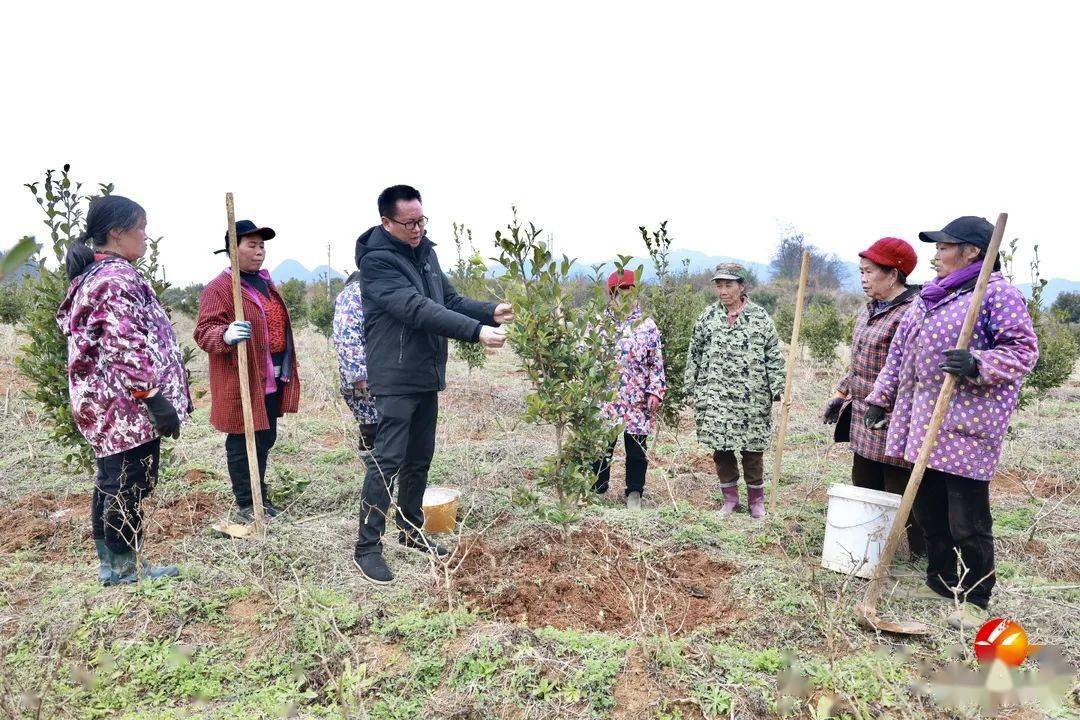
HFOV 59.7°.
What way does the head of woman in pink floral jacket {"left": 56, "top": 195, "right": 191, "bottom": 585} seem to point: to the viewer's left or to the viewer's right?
to the viewer's right

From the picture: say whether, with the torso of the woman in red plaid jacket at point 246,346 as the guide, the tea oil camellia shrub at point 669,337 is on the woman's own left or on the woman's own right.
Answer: on the woman's own left

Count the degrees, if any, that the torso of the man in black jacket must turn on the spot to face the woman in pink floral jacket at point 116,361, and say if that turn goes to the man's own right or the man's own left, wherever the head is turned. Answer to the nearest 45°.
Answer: approximately 135° to the man's own right

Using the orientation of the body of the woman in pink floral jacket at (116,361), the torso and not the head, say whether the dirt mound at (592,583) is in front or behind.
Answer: in front

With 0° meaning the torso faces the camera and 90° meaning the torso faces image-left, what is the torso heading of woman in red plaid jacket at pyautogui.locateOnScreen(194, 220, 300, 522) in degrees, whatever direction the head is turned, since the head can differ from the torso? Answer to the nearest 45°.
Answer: approximately 315°

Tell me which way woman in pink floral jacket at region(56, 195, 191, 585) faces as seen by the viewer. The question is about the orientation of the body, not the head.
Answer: to the viewer's right

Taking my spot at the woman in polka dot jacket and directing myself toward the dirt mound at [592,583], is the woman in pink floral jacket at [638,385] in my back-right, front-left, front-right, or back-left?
front-right

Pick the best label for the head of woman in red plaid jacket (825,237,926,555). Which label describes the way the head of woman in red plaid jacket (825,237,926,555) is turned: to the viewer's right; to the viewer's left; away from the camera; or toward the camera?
to the viewer's left

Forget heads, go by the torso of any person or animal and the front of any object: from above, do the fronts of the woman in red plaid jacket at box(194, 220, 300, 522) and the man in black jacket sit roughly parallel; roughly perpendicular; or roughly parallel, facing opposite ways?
roughly parallel

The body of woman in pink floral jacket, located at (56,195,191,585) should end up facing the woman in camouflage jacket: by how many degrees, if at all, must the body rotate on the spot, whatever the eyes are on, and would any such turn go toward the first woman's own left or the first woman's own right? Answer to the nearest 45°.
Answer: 0° — they already face them

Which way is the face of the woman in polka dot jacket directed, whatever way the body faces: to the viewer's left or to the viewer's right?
to the viewer's left

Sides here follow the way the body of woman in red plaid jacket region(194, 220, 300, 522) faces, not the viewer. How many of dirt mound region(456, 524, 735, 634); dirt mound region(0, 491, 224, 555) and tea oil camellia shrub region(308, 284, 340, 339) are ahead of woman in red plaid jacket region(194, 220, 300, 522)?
1

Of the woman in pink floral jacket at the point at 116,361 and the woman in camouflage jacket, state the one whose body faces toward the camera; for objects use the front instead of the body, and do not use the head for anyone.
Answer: the woman in camouflage jacket

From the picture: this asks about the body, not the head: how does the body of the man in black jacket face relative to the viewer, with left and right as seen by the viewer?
facing the viewer and to the right of the viewer

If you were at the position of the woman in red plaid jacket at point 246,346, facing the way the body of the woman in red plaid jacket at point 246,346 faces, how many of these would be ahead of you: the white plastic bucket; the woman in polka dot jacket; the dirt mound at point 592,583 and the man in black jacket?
4

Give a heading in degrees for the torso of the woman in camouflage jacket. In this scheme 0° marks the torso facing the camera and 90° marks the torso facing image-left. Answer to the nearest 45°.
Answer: approximately 0°
